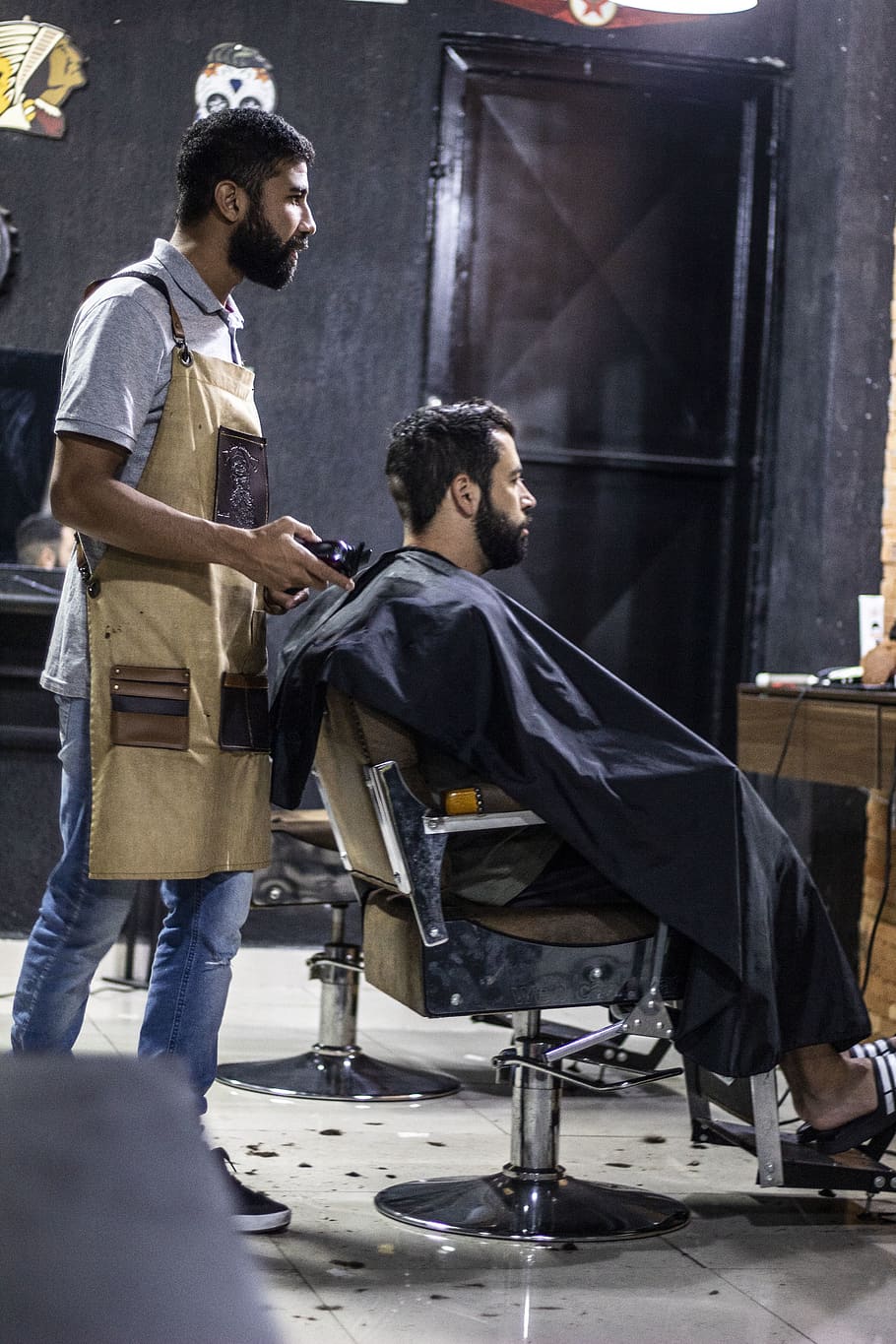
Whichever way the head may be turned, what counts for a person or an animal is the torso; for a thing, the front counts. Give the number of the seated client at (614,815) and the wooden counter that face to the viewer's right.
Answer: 1

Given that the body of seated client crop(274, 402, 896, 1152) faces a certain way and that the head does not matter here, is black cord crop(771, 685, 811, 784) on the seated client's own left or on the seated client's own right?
on the seated client's own left

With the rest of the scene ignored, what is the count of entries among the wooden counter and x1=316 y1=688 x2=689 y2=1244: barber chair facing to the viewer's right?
1

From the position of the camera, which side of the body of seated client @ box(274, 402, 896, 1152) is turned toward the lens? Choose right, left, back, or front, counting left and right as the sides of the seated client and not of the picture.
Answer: right

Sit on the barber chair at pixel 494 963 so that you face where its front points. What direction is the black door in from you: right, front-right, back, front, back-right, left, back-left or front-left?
left

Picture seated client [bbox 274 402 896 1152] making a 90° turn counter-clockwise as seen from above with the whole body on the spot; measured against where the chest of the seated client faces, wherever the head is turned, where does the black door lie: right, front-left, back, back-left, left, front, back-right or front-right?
front

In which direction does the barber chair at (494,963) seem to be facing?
to the viewer's right

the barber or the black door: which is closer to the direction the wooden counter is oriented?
the barber

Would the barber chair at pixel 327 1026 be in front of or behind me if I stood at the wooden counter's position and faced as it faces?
in front

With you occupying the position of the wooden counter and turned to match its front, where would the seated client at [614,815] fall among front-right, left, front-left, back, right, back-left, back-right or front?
front-left

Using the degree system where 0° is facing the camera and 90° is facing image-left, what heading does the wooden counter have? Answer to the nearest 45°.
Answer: approximately 45°

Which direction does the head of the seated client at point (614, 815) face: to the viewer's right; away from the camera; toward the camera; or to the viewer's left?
to the viewer's right

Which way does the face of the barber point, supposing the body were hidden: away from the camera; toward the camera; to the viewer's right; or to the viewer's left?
to the viewer's right

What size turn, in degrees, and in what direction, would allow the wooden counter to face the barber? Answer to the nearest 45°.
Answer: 0° — it already faces them

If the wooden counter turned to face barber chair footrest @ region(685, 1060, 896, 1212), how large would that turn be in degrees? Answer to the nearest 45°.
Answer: approximately 45° to its left
